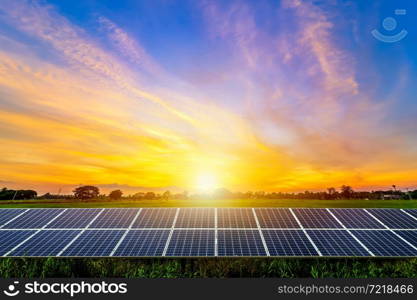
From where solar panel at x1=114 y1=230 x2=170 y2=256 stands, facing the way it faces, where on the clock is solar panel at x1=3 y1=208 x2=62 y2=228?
solar panel at x1=3 y1=208 x2=62 y2=228 is roughly at 4 o'clock from solar panel at x1=114 y1=230 x2=170 y2=256.

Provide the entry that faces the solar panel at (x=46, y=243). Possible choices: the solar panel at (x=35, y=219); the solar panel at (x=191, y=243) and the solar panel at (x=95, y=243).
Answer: the solar panel at (x=35, y=219)

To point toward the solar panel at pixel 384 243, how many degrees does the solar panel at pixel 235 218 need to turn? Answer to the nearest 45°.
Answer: approximately 90° to its left

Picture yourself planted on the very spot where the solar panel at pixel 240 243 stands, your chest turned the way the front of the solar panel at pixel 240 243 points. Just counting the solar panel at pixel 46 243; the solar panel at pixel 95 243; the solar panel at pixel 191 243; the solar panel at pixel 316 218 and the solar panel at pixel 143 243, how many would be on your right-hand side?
4

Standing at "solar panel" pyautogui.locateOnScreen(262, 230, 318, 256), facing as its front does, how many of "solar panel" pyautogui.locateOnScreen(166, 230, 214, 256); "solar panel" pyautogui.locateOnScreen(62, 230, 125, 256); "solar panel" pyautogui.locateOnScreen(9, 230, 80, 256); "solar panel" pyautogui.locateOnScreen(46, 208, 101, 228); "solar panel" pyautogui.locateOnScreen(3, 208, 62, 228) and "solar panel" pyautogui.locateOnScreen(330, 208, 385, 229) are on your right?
5

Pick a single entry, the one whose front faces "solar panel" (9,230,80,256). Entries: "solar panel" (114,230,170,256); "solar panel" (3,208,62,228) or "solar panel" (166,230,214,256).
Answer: "solar panel" (3,208,62,228)

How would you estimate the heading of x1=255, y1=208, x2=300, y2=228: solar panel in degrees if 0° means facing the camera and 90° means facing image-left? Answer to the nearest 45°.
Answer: approximately 0°

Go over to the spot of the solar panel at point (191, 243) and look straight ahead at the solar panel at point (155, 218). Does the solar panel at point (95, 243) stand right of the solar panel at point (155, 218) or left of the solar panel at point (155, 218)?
left

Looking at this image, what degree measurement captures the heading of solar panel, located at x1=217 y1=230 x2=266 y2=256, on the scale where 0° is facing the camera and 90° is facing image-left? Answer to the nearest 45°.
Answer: approximately 0°

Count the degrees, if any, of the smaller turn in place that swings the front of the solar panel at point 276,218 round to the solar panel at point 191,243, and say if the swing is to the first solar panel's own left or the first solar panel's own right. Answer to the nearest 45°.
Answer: approximately 45° to the first solar panel's own right
